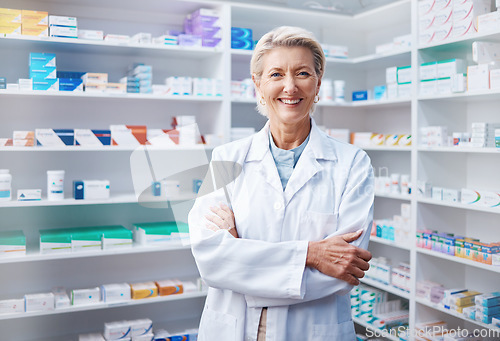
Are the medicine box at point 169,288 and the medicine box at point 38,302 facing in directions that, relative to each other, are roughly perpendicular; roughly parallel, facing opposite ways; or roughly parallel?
roughly parallel

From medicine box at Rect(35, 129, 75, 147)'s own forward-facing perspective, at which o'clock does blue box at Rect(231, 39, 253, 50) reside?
The blue box is roughly at 9 o'clock from the medicine box.

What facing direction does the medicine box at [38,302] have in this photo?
toward the camera

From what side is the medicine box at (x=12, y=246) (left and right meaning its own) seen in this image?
front

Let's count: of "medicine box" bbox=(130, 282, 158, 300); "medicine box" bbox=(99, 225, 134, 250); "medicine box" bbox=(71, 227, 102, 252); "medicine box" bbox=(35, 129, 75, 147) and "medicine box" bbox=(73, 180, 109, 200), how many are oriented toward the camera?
5

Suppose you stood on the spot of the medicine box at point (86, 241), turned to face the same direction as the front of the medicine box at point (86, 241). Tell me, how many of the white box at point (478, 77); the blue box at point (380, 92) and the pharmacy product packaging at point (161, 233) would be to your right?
0

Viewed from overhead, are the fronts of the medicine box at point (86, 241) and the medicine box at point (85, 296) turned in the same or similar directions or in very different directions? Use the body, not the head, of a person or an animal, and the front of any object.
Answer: same or similar directions

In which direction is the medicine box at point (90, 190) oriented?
toward the camera

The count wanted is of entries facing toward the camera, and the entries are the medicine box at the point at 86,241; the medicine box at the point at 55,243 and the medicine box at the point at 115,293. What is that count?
3

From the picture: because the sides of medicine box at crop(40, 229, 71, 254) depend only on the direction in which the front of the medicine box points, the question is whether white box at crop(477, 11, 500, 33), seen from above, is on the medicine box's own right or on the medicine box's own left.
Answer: on the medicine box's own left

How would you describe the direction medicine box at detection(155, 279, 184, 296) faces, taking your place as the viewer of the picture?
facing the viewer

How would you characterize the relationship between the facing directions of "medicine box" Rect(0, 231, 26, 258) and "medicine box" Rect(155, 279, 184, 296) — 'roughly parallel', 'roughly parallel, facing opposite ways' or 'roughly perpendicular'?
roughly parallel

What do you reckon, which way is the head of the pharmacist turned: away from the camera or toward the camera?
toward the camera

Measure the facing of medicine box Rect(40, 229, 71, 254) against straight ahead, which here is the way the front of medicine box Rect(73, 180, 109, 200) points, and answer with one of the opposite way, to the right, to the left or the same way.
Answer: the same way
